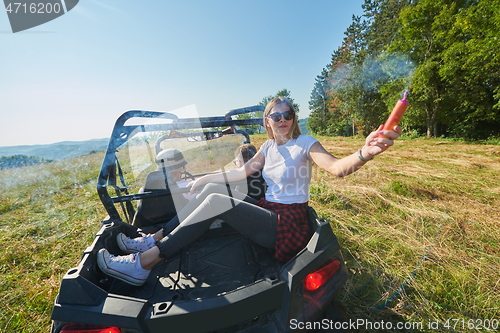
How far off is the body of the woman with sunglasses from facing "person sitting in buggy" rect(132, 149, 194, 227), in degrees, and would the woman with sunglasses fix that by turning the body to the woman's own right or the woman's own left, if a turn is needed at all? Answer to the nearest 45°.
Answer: approximately 90° to the woman's own right

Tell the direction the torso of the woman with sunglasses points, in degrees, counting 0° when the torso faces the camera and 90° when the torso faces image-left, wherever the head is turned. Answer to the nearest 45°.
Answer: approximately 45°
